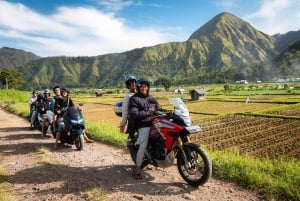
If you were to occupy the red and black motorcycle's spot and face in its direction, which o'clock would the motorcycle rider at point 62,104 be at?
The motorcycle rider is roughly at 6 o'clock from the red and black motorcycle.

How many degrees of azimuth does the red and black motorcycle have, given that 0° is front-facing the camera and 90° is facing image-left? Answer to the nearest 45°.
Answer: approximately 315°

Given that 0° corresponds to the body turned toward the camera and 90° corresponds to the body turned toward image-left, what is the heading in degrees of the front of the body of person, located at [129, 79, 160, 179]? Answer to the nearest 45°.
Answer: approximately 315°

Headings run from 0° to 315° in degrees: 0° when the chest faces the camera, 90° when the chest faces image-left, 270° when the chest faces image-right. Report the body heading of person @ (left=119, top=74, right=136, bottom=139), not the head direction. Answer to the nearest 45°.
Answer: approximately 315°

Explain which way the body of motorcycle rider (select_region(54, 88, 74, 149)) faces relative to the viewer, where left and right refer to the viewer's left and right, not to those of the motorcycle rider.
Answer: facing the viewer and to the right of the viewer
